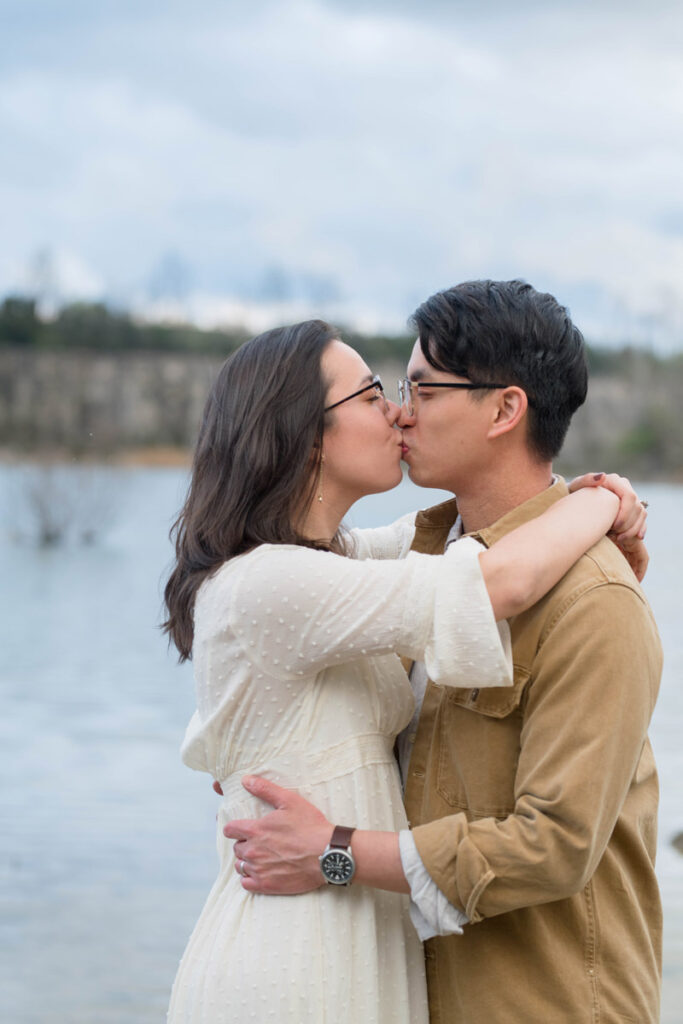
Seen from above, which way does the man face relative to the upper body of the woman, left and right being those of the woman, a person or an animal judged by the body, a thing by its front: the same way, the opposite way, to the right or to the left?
the opposite way

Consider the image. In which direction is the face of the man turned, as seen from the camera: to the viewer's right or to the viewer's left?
to the viewer's left

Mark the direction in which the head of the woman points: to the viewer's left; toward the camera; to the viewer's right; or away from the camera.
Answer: to the viewer's right

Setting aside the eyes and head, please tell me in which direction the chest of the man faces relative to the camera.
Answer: to the viewer's left

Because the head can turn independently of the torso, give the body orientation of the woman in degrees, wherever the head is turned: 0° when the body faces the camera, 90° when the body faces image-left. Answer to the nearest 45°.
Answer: approximately 270°
